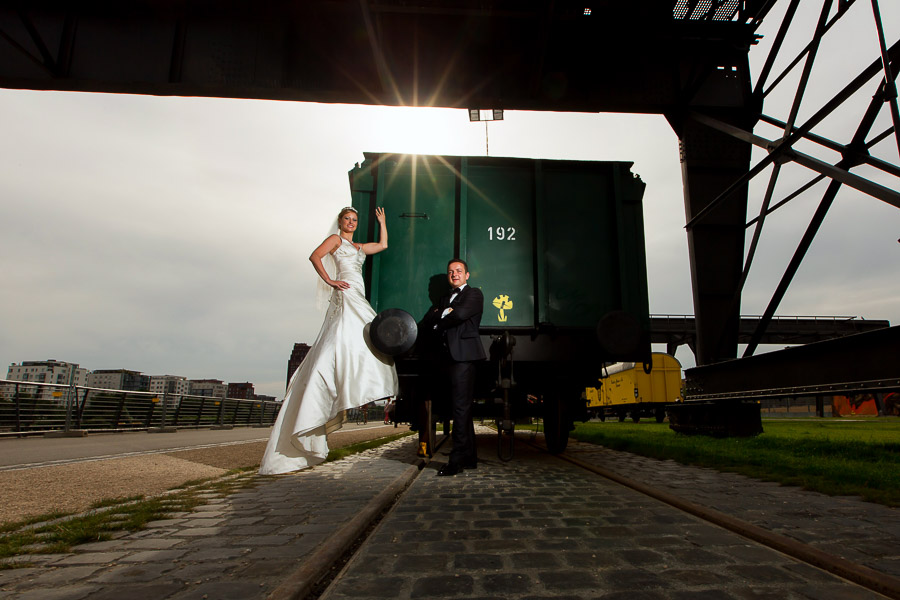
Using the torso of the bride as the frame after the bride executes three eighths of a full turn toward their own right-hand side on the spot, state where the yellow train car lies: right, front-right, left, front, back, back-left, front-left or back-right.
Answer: back-right

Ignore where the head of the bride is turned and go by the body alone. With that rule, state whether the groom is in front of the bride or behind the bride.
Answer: in front

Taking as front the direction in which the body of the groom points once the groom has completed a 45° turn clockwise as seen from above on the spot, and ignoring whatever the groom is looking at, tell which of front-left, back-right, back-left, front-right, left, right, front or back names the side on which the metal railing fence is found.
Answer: front-right

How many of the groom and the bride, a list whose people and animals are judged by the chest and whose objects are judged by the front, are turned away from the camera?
0

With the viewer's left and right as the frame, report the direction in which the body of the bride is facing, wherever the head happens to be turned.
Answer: facing the viewer and to the right of the viewer

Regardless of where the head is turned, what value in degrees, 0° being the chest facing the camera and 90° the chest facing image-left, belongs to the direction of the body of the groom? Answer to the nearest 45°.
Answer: approximately 45°
